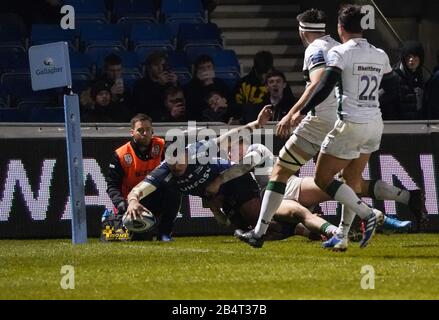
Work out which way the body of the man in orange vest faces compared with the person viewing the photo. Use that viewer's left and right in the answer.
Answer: facing the viewer and to the right of the viewer

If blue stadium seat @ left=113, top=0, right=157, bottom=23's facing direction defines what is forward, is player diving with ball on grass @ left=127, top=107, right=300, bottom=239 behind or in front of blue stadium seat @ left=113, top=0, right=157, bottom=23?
in front

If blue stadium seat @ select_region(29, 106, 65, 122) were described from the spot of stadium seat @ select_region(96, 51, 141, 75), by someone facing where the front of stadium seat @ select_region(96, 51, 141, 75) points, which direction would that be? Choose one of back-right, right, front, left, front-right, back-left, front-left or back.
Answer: front-right

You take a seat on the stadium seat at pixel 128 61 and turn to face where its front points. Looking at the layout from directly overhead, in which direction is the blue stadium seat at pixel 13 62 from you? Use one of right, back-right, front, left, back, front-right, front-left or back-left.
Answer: right

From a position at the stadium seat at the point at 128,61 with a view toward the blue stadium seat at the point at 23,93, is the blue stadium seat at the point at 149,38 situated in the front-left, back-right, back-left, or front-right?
back-right

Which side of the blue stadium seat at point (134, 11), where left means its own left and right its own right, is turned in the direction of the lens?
front

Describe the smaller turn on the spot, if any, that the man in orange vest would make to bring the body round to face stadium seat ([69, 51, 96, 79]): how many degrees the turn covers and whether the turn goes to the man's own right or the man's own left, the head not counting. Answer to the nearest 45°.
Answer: approximately 135° to the man's own left
